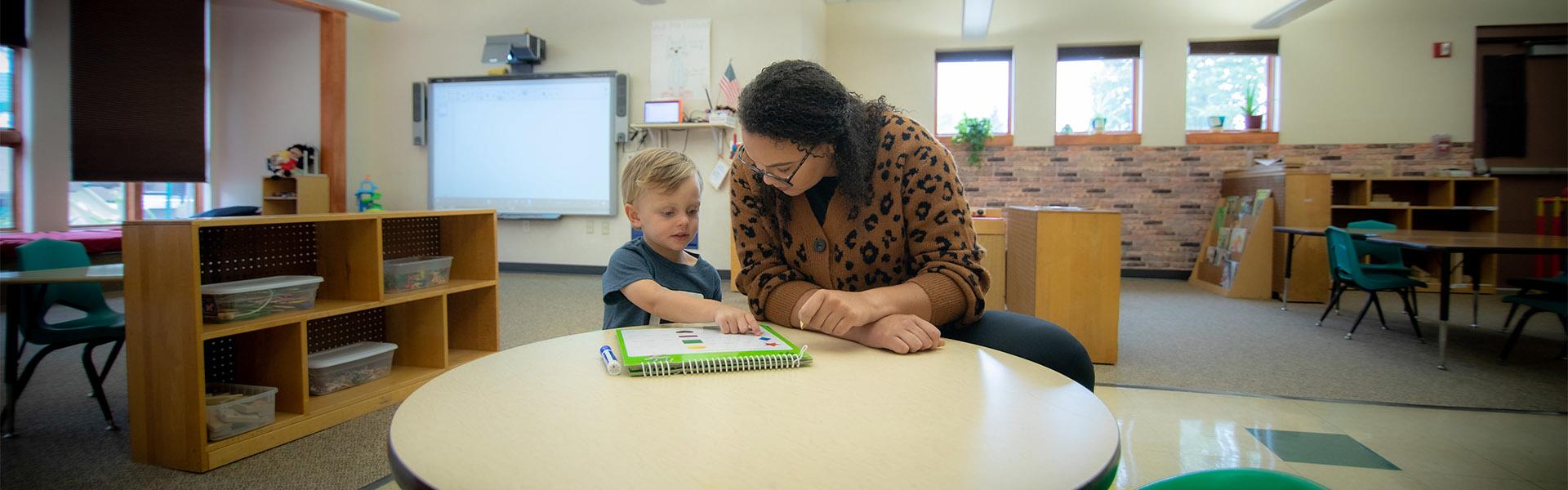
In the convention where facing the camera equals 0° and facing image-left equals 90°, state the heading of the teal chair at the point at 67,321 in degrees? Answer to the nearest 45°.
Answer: approximately 315°

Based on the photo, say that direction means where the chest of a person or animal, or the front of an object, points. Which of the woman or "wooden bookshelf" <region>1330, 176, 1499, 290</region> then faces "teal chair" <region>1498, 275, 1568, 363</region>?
the wooden bookshelf

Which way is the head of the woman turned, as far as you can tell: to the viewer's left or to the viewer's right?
to the viewer's left

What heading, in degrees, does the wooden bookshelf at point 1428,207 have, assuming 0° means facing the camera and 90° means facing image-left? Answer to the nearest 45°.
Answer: approximately 0°
